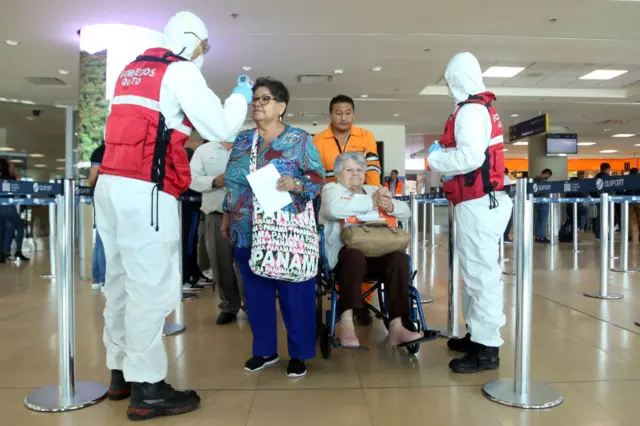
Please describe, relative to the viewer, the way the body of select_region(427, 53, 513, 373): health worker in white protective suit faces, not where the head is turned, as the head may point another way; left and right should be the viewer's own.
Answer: facing to the left of the viewer

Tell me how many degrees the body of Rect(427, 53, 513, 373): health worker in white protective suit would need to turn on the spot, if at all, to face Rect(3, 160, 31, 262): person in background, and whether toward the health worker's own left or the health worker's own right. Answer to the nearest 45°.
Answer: approximately 45° to the health worker's own right

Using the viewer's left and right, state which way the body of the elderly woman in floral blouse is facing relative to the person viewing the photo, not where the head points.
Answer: facing the viewer and to the left of the viewer

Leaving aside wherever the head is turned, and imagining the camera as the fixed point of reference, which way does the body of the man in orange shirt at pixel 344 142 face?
toward the camera

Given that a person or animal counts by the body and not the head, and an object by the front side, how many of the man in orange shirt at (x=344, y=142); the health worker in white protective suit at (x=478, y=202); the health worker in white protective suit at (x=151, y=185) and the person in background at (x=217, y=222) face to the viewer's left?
1

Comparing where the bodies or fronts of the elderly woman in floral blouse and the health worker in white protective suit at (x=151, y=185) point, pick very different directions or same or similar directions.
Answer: very different directions

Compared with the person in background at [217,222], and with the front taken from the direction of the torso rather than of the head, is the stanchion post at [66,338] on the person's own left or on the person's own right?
on the person's own right

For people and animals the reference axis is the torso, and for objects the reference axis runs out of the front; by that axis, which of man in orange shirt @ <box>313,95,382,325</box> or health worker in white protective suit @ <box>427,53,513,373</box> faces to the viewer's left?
the health worker in white protective suit

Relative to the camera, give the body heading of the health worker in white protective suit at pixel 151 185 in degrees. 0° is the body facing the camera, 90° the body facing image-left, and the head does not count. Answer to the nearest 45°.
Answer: approximately 225°

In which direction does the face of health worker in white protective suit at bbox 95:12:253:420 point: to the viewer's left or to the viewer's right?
to the viewer's right

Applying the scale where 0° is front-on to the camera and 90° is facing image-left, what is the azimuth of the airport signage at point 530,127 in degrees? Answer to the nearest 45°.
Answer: approximately 45°

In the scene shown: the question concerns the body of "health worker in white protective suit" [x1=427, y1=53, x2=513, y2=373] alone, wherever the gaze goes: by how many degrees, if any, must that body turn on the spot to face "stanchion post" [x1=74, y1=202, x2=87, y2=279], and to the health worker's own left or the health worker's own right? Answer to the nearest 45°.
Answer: approximately 45° to the health worker's own right

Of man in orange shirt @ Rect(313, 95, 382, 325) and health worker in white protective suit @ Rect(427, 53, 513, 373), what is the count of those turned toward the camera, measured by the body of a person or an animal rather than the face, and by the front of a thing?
1

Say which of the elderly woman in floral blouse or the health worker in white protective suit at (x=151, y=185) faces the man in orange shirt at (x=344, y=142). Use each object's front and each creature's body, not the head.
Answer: the health worker in white protective suit
